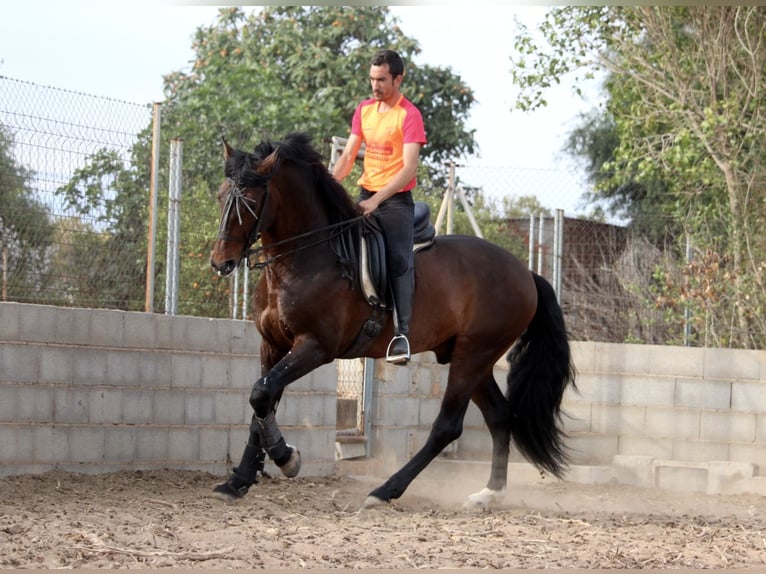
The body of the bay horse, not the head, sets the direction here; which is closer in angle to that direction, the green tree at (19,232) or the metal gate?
the green tree

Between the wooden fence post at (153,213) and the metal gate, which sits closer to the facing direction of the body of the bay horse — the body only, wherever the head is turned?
the wooden fence post

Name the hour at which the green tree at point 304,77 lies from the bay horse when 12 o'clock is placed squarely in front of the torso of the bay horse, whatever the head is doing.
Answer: The green tree is roughly at 3 o'clock from the bay horse.

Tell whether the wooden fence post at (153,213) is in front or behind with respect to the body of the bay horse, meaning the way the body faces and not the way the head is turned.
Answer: in front

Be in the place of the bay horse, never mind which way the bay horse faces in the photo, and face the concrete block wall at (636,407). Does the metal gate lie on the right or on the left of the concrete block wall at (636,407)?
left

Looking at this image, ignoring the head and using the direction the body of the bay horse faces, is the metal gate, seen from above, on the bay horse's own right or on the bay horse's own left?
on the bay horse's own right

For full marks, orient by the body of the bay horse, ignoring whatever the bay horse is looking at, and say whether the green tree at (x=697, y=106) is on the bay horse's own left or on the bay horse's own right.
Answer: on the bay horse's own right

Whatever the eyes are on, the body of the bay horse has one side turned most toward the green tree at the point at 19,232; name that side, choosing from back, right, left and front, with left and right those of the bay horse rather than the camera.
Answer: right

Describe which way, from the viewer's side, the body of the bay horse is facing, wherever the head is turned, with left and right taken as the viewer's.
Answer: facing to the left of the viewer
